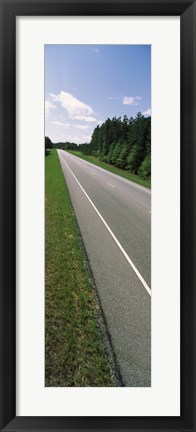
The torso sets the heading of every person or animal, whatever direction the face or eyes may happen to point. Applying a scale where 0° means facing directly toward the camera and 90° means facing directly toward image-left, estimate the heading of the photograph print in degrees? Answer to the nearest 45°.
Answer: approximately 0°
